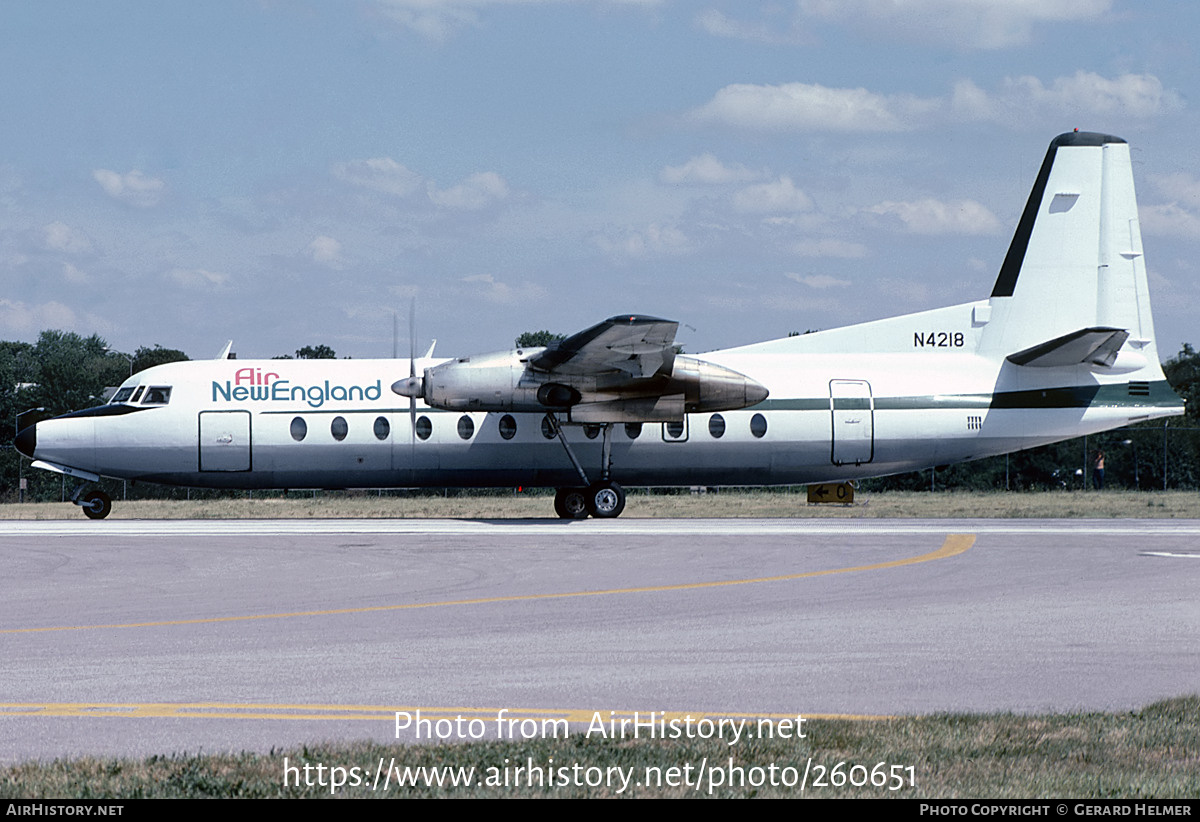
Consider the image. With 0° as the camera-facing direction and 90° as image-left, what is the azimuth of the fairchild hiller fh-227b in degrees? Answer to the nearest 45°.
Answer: approximately 90°
